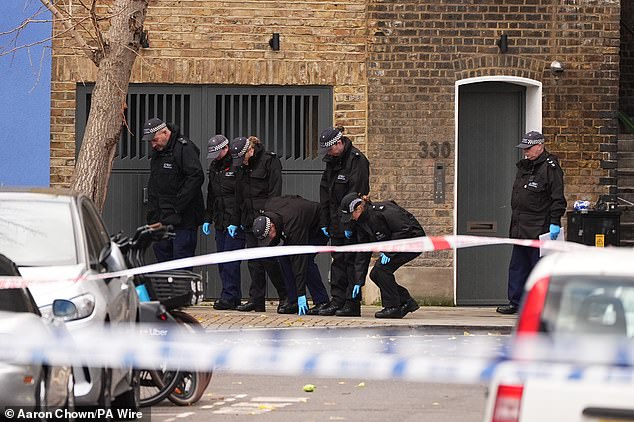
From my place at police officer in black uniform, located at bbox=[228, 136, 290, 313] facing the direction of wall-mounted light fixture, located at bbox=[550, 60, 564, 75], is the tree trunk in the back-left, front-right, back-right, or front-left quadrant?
back-right

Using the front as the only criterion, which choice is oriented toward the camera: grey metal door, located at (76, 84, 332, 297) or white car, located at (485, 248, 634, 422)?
the grey metal door

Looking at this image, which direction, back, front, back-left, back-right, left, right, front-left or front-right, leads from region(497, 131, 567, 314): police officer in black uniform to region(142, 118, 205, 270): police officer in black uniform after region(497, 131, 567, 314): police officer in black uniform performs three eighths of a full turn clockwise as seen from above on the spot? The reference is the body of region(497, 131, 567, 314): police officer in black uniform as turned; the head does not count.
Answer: left

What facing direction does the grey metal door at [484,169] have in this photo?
toward the camera

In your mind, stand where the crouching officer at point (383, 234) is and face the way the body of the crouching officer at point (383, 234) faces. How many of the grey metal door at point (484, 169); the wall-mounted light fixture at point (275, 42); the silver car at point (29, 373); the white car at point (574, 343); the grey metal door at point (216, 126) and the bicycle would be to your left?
3

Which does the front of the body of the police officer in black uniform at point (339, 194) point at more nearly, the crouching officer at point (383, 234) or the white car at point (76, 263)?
the white car

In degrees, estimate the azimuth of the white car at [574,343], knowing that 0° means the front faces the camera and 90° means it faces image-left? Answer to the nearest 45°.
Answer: approximately 180°

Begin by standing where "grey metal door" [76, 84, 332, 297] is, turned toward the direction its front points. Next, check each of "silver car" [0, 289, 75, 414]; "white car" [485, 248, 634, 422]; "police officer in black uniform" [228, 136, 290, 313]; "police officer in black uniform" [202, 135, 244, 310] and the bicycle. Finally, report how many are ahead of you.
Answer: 5

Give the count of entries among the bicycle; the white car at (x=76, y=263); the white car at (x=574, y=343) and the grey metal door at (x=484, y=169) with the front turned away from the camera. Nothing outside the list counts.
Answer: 1

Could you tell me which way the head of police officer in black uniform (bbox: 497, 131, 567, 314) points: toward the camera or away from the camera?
toward the camera

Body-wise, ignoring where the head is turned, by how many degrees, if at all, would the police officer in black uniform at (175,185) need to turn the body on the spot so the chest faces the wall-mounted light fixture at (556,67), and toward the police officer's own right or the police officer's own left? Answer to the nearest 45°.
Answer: approximately 135° to the police officer's own left

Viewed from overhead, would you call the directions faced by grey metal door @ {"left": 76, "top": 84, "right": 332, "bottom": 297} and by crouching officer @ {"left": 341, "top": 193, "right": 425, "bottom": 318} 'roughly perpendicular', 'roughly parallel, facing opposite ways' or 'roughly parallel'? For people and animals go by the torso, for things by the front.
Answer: roughly perpendicular

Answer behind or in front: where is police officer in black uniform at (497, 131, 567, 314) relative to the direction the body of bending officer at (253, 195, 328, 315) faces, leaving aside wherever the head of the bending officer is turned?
behind

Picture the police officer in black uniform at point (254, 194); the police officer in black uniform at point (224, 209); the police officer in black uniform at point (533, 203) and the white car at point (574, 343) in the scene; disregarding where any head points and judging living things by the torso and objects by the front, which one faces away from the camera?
the white car

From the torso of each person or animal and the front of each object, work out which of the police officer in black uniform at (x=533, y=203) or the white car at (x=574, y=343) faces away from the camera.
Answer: the white car

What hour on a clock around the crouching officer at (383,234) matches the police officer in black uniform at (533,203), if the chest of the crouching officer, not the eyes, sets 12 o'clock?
The police officer in black uniform is roughly at 5 o'clock from the crouching officer.

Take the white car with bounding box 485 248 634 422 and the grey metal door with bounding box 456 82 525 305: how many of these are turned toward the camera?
1

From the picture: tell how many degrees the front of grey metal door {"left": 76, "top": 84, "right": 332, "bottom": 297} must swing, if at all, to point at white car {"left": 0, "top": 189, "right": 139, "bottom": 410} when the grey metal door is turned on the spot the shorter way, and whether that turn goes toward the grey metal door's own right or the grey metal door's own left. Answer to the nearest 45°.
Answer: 0° — it already faces it
